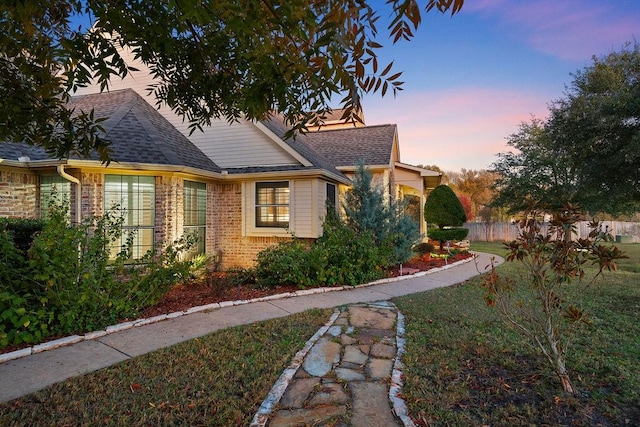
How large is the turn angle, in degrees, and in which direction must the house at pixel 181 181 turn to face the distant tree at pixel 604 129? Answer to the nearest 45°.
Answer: approximately 45° to its left

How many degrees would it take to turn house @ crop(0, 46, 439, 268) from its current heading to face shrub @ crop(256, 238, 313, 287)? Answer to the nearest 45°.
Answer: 0° — it already faces it

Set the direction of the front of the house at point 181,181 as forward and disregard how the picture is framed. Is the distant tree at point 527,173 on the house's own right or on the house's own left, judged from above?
on the house's own left

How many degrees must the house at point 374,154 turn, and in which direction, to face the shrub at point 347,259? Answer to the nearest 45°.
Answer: approximately 45° to its right
